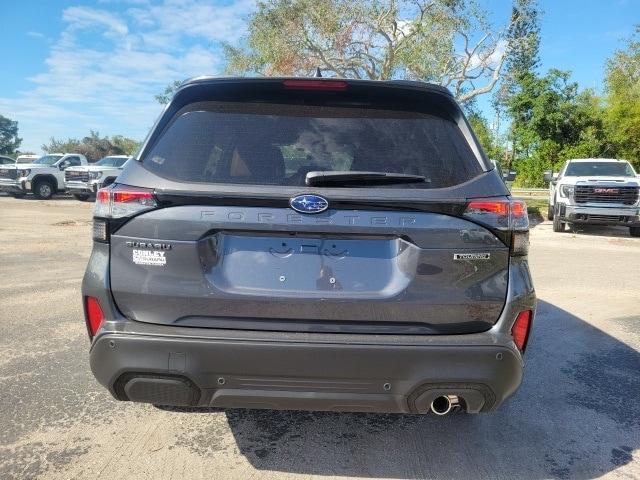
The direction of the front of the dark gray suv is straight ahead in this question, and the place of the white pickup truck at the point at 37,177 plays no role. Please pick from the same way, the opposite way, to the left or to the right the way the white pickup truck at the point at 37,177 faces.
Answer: the opposite way

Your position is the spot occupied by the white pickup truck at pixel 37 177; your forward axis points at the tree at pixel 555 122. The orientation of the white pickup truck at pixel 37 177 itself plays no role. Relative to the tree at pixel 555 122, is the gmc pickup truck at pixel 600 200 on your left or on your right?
right

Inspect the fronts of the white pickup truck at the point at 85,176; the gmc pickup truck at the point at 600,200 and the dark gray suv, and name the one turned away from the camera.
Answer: the dark gray suv

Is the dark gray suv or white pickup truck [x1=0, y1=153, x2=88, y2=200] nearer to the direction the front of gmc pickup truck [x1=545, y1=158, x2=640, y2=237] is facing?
the dark gray suv

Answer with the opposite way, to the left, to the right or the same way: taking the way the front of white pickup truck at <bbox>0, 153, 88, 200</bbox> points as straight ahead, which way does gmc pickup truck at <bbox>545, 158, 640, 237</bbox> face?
the same way

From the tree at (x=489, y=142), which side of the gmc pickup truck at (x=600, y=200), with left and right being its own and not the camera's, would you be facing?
back

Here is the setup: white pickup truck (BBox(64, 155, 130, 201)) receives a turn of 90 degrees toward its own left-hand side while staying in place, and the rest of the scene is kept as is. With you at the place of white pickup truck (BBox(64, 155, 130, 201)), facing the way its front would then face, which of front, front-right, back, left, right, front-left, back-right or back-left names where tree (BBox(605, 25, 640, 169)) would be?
front-left

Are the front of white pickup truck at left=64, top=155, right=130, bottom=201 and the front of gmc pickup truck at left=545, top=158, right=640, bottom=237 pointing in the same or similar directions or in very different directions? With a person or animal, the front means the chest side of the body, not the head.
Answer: same or similar directions

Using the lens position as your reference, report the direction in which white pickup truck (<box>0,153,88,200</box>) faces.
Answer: facing the viewer and to the left of the viewer

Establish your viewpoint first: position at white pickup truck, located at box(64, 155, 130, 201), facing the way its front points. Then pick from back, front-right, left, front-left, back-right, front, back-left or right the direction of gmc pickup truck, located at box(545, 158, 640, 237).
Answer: left

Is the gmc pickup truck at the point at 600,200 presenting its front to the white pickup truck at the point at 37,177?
no

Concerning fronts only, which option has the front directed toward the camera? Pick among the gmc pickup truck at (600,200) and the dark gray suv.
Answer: the gmc pickup truck

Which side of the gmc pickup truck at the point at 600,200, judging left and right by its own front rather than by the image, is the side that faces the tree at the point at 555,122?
back

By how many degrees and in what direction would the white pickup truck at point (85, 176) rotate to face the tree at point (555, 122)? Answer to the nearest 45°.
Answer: approximately 135° to its left

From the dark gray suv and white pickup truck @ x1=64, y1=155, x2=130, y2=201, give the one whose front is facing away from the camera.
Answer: the dark gray suv

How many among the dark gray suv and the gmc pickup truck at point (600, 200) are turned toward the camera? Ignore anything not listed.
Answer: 1

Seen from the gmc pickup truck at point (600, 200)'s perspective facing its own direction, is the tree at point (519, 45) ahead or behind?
behind

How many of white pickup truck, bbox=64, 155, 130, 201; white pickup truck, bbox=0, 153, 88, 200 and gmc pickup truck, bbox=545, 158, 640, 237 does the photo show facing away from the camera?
0

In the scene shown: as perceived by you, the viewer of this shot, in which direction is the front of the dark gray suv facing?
facing away from the viewer

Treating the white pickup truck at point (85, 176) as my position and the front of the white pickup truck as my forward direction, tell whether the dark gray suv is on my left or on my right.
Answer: on my left

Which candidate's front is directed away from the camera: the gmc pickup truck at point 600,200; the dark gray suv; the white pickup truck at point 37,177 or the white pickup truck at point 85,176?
the dark gray suv

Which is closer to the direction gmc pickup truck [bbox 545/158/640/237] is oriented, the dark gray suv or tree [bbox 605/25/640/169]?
the dark gray suv

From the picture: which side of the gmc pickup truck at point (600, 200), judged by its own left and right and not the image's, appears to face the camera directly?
front

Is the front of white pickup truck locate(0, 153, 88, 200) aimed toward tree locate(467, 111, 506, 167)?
no
